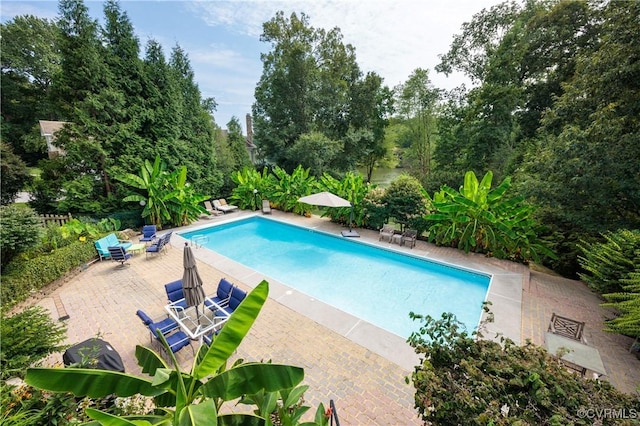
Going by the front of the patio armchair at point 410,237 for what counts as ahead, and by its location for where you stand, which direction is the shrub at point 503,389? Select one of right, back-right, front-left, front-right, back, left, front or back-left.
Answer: front-left

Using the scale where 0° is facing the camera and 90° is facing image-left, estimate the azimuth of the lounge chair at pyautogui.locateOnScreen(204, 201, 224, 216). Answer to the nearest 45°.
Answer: approximately 315°

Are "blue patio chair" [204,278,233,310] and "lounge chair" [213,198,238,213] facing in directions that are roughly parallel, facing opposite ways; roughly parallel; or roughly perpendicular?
roughly perpendicular

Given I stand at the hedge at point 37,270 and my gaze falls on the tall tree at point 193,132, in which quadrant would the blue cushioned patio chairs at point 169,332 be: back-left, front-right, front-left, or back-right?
back-right

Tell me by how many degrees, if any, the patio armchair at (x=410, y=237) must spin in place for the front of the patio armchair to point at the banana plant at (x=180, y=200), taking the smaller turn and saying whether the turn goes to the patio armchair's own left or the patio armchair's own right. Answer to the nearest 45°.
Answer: approximately 45° to the patio armchair's own right

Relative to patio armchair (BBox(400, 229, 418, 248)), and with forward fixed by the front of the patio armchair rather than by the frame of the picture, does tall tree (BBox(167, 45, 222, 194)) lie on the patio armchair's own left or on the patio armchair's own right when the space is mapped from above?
on the patio armchair's own right
